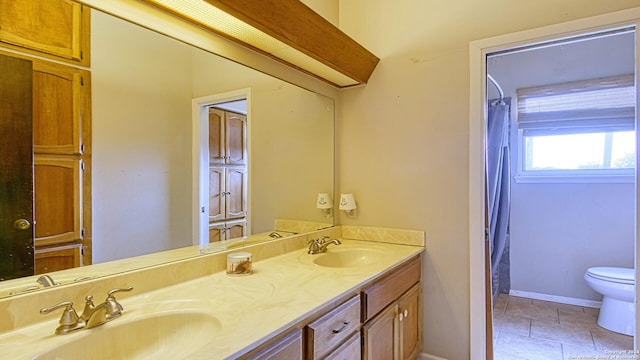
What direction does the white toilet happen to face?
to the viewer's left

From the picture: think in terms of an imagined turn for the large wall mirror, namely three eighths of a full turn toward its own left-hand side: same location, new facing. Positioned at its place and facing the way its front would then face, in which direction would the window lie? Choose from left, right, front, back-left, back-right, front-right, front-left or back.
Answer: right

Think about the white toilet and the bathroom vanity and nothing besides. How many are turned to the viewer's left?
1

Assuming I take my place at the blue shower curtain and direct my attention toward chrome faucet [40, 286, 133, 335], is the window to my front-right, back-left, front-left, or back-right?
back-left

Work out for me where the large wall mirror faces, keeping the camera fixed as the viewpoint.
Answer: facing the viewer and to the right of the viewer

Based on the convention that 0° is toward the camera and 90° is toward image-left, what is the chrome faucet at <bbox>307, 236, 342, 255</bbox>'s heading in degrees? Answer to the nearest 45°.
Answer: approximately 315°

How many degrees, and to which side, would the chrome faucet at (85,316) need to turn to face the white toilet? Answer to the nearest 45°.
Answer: approximately 45° to its left

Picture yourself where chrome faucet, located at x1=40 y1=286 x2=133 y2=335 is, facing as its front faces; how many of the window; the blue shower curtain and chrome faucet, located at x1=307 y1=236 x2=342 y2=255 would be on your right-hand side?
0

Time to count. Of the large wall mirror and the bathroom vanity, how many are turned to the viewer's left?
0

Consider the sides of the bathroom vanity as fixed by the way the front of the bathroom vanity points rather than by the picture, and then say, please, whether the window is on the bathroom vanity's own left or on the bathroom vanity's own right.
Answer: on the bathroom vanity's own left
